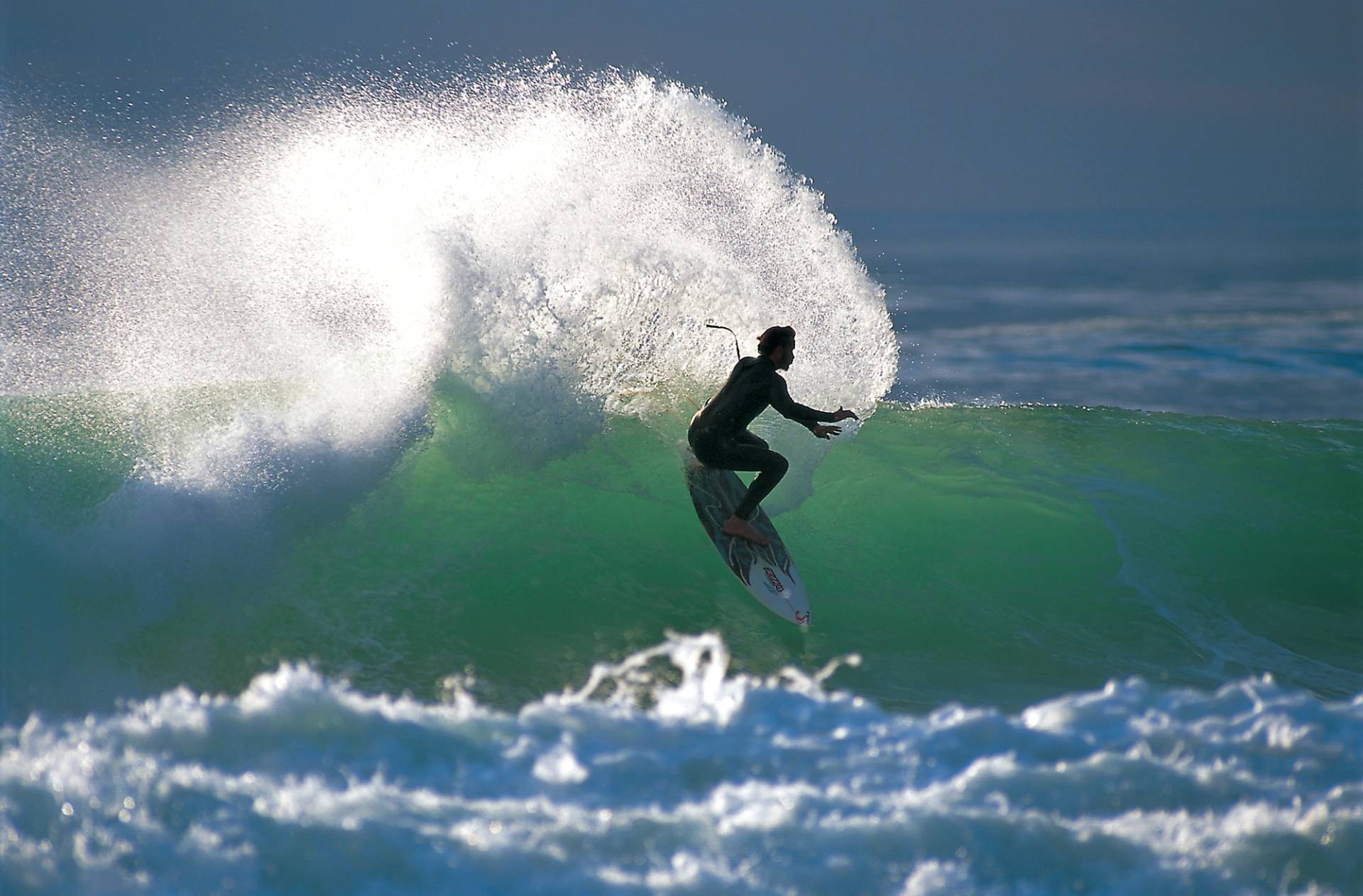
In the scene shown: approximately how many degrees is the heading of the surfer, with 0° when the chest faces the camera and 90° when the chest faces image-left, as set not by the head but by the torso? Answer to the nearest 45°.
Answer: approximately 270°

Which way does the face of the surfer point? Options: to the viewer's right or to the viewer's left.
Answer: to the viewer's right
